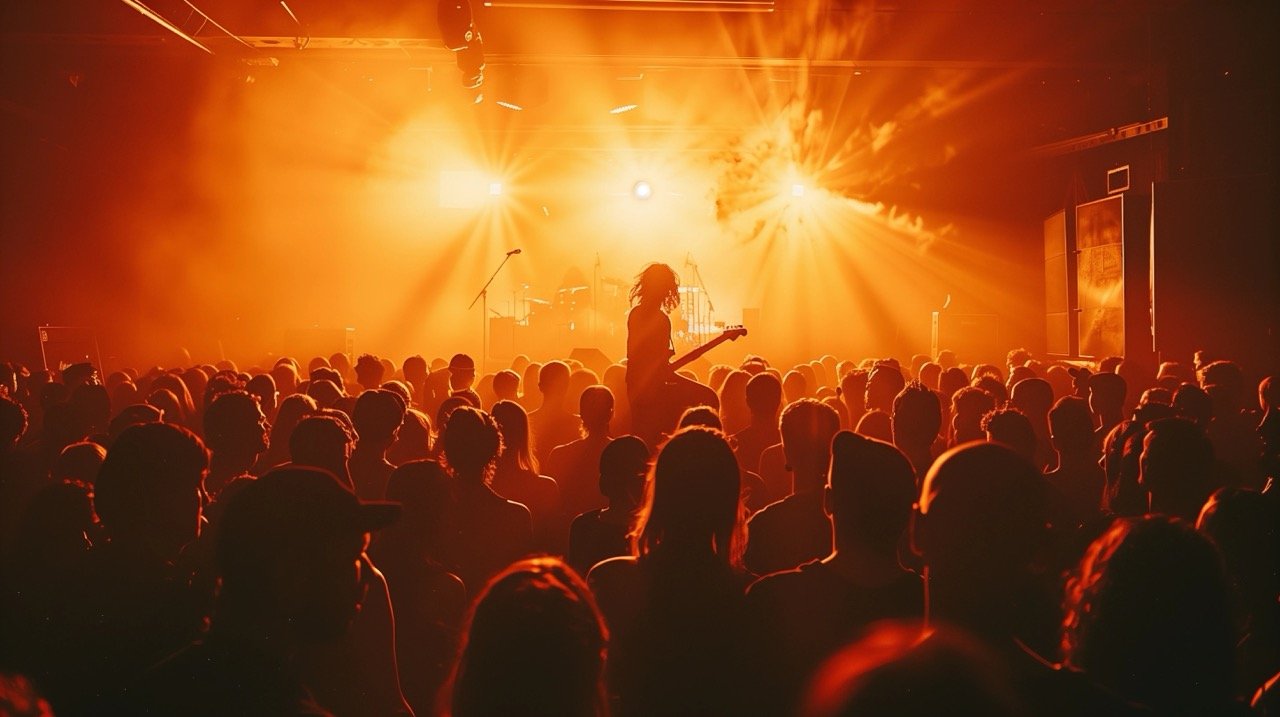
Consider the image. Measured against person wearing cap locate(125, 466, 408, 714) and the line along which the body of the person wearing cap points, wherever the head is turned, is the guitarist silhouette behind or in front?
in front

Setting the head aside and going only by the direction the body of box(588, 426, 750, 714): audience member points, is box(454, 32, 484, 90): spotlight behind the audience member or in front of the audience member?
in front

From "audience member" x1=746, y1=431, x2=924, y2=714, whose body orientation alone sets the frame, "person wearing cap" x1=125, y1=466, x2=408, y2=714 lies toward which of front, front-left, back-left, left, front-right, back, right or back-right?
back-left

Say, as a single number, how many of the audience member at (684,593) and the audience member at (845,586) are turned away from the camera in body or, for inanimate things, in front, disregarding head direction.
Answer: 2

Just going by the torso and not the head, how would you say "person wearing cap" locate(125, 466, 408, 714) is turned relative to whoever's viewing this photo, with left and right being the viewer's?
facing away from the viewer and to the right of the viewer

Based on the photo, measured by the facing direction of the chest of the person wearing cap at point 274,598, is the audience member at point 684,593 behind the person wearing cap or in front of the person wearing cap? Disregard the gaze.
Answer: in front

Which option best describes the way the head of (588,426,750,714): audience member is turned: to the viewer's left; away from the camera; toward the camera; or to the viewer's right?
away from the camera

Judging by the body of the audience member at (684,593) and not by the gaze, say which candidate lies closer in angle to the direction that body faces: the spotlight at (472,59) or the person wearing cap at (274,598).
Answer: the spotlight

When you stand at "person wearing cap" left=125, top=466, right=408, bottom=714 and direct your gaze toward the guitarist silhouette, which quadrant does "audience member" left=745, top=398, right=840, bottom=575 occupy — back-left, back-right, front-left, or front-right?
front-right

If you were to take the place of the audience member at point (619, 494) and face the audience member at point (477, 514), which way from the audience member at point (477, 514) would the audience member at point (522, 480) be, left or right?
right

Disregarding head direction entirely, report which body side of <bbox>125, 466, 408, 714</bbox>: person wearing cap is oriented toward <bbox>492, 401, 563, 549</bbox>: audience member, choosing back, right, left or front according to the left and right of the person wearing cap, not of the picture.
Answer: front

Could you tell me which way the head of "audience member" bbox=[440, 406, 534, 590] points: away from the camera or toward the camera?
away from the camera

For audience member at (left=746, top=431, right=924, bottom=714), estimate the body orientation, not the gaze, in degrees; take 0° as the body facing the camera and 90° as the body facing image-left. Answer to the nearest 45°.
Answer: approximately 180°

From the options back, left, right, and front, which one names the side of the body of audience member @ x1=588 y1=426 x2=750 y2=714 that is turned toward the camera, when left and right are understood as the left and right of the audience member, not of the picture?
back

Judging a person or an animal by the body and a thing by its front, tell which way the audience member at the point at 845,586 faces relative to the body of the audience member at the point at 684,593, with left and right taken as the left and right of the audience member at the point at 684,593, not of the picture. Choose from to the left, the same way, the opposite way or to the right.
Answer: the same way

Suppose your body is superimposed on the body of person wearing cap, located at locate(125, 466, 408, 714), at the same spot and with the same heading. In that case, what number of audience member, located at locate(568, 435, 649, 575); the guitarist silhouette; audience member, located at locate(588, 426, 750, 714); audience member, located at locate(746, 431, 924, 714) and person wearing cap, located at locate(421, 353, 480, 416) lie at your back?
0

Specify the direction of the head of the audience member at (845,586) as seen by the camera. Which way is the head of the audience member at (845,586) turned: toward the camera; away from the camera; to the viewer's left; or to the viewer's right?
away from the camera

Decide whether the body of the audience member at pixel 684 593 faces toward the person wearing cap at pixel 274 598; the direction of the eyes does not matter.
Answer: no
